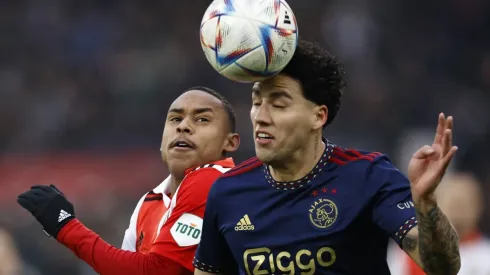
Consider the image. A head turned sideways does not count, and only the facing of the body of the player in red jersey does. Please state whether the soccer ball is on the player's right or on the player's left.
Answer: on the player's left

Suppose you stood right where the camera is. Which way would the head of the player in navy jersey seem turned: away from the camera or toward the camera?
toward the camera
